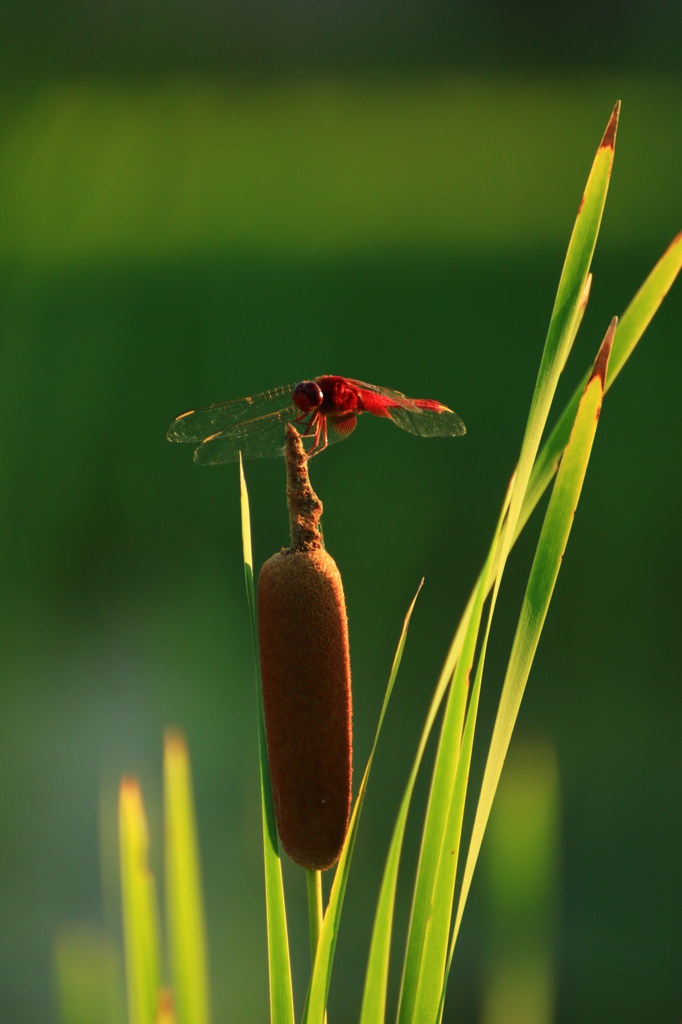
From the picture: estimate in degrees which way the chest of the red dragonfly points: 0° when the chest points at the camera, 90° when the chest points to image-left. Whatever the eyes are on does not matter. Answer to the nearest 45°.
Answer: approximately 45°

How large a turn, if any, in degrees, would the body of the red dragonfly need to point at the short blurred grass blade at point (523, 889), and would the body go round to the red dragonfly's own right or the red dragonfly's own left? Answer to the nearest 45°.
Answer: approximately 135° to the red dragonfly's own right
